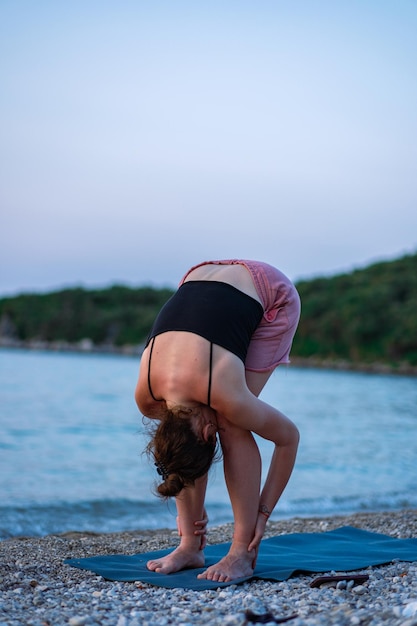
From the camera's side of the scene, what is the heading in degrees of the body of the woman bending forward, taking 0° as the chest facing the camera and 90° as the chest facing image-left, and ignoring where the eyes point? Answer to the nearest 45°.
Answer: approximately 45°
